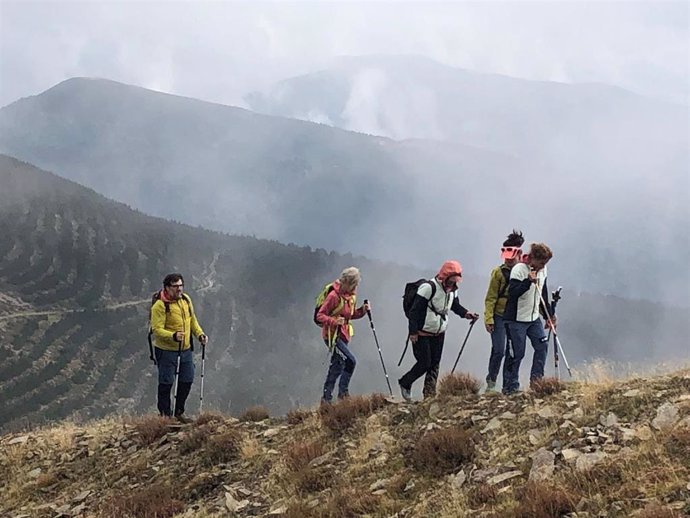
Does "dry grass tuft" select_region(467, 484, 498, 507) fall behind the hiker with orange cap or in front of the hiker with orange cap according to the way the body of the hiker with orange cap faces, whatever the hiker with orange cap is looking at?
in front

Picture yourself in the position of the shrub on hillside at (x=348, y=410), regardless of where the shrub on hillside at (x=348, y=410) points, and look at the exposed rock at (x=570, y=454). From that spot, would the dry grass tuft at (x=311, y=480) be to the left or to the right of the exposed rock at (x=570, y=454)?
right

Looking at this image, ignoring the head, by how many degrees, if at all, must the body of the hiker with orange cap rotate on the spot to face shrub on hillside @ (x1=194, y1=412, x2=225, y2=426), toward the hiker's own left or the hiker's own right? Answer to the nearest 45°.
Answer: approximately 135° to the hiker's own right

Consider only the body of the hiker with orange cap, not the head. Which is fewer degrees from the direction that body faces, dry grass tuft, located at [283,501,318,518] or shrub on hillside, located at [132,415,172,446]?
the dry grass tuft

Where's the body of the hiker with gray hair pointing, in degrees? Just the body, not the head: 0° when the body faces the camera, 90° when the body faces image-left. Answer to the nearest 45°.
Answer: approximately 315°

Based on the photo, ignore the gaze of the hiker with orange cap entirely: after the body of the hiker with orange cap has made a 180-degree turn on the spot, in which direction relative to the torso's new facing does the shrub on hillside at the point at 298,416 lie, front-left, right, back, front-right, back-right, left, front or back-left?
front-left

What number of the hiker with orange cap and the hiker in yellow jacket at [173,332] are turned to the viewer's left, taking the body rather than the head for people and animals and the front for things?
0

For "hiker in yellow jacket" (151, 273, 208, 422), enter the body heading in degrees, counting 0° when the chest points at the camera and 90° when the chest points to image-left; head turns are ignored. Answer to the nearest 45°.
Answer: approximately 315°

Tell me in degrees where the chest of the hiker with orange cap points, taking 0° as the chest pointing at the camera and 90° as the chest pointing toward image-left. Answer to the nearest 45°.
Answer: approximately 315°

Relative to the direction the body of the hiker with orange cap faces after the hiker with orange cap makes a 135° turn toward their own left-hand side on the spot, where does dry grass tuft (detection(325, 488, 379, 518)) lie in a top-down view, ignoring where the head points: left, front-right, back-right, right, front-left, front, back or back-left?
back

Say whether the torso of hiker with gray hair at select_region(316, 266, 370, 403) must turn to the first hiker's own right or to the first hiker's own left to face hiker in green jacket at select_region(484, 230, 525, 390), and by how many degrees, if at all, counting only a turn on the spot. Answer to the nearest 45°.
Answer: approximately 45° to the first hiker's own left
